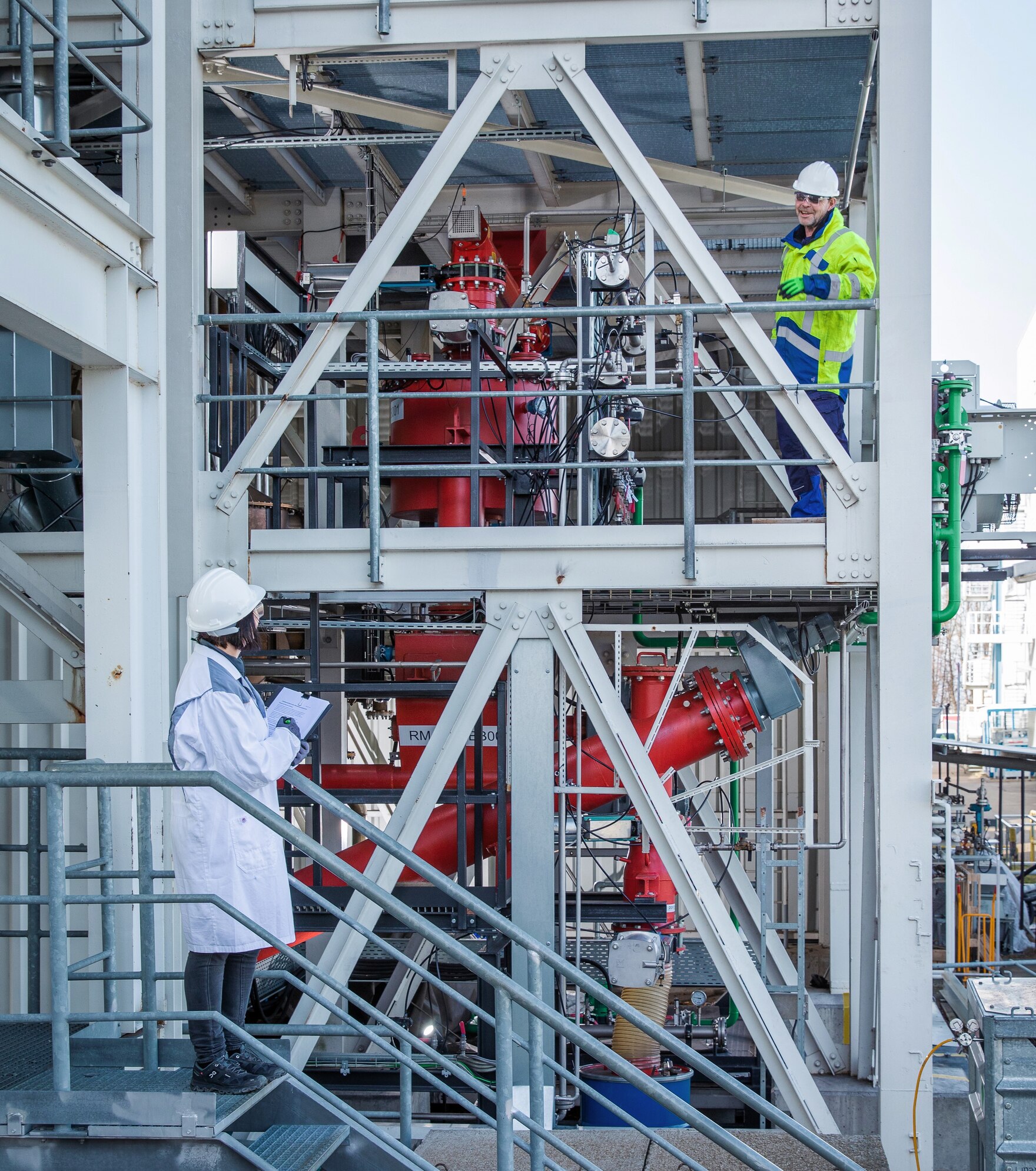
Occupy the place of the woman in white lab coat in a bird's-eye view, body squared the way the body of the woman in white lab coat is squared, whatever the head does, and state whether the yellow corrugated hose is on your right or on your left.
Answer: on your left

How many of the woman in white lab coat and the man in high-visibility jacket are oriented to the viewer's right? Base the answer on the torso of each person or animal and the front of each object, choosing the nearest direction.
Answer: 1

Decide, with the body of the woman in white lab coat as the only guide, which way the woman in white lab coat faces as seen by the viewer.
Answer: to the viewer's right

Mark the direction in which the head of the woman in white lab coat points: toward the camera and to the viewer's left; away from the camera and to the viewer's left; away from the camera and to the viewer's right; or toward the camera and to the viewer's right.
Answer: away from the camera and to the viewer's right

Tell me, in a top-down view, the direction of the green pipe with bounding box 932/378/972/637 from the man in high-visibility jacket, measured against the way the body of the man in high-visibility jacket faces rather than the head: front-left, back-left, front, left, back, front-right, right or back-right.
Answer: back

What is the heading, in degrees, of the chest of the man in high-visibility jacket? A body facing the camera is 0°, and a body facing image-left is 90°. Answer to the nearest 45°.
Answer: approximately 45°

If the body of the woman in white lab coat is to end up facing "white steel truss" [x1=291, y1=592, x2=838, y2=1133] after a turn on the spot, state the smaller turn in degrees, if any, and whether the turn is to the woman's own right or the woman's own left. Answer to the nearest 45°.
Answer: approximately 45° to the woman's own left

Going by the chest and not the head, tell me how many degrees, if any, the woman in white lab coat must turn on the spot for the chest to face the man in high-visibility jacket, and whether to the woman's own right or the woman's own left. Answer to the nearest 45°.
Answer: approximately 45° to the woman's own left
